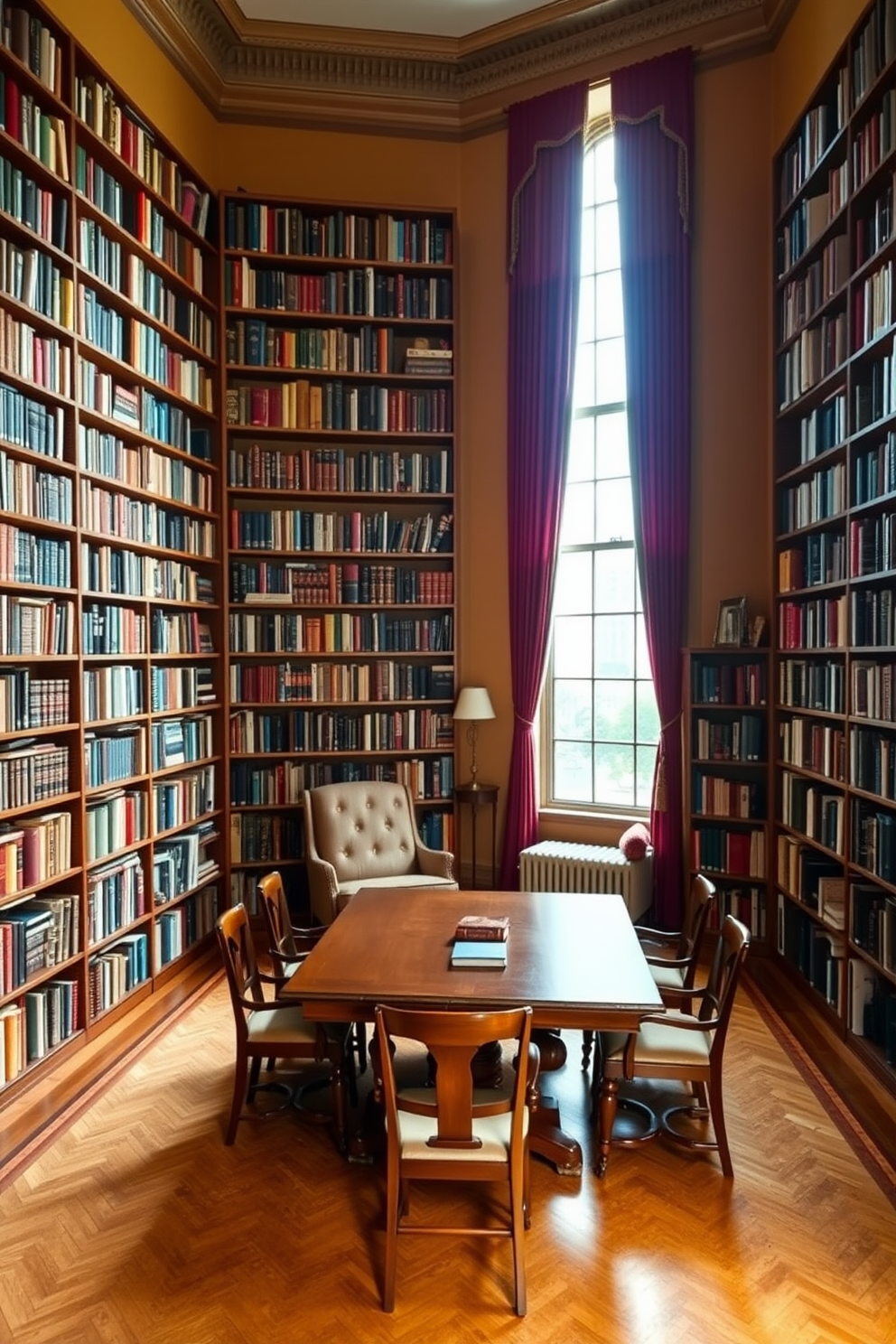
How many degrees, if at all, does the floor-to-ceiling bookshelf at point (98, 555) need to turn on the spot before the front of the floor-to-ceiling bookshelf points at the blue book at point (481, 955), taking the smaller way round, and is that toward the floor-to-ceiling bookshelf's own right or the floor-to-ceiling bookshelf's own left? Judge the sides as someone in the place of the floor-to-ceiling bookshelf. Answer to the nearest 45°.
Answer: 0° — it already faces it

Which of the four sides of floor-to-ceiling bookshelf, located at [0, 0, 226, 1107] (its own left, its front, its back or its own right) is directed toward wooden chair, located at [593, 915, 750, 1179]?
front

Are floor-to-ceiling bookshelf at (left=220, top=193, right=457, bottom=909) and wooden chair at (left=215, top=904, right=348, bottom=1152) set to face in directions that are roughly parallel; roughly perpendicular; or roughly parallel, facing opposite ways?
roughly perpendicular

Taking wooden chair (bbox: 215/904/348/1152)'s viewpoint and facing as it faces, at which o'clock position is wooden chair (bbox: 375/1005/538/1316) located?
wooden chair (bbox: 375/1005/538/1316) is roughly at 2 o'clock from wooden chair (bbox: 215/904/348/1152).

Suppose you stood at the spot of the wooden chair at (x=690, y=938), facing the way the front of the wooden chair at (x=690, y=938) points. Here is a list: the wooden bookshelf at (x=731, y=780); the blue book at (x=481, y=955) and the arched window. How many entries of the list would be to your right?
2

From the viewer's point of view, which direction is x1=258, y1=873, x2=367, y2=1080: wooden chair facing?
to the viewer's right

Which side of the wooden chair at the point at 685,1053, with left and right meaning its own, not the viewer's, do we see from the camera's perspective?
left

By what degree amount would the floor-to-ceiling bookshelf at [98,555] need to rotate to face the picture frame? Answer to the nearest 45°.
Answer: approximately 45° to its left

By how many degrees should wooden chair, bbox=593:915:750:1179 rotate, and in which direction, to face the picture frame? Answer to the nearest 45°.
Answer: approximately 90° to its right

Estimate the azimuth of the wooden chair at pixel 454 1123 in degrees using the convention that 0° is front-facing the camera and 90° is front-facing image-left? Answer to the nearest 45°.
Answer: approximately 180°

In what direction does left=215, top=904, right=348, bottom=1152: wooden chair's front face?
to the viewer's right

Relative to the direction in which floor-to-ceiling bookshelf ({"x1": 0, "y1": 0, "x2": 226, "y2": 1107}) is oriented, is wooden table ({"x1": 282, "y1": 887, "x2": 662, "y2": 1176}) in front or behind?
in front

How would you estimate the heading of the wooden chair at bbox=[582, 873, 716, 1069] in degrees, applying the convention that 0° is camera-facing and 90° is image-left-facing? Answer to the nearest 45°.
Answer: approximately 90°
